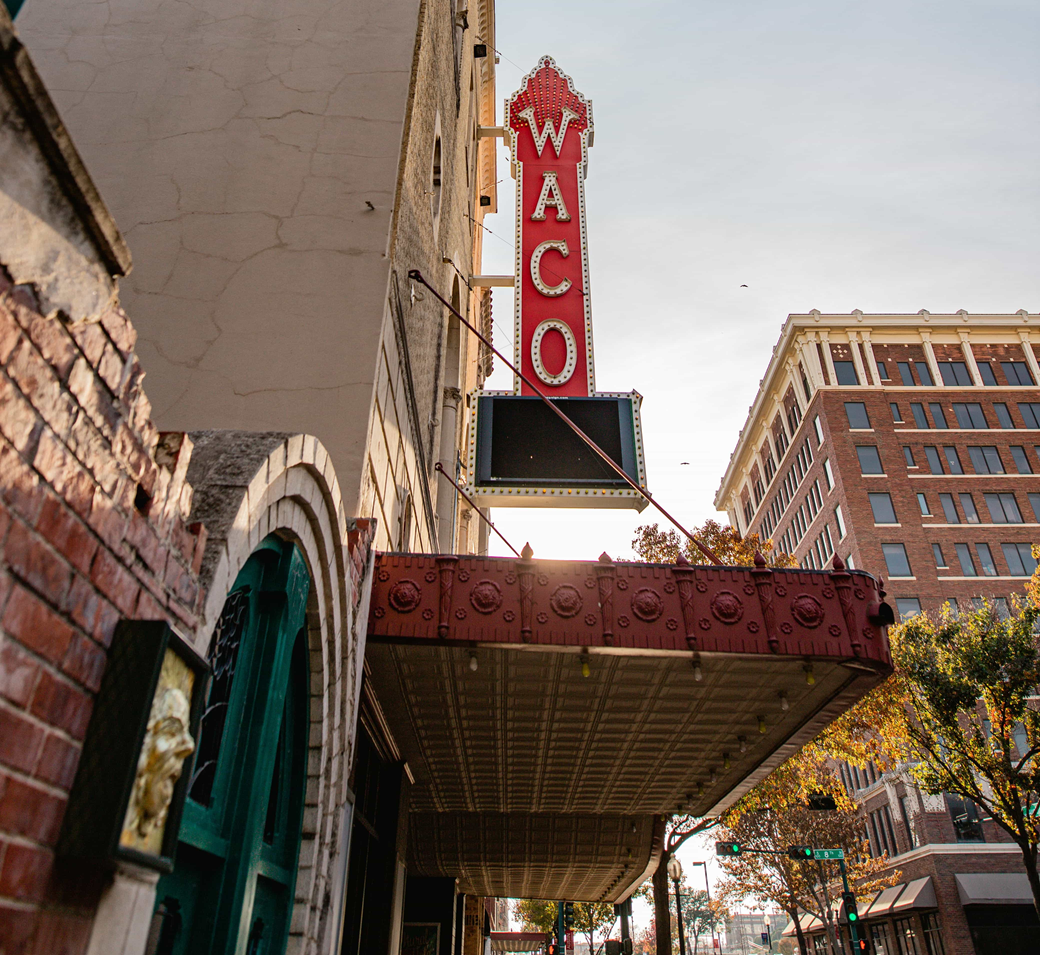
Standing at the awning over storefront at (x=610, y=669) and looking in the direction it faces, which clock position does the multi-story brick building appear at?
The multi-story brick building is roughly at 10 o'clock from the awning over storefront.

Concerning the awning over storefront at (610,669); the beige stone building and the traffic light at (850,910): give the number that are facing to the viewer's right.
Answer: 2

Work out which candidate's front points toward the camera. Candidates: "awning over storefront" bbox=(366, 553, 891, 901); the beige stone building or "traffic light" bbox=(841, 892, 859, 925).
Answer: the traffic light

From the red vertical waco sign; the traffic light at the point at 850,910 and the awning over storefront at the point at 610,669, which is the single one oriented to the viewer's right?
the awning over storefront

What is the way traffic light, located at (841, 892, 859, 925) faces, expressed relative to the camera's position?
facing the viewer

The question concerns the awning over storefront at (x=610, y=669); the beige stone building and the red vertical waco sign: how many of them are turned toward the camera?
1

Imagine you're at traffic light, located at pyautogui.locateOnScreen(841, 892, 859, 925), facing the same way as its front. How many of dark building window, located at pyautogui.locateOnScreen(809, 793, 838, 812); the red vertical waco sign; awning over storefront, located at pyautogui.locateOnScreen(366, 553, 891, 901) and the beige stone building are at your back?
0

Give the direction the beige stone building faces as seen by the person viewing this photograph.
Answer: facing to the right of the viewer

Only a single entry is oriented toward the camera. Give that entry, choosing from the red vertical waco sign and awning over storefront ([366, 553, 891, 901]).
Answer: the red vertical waco sign

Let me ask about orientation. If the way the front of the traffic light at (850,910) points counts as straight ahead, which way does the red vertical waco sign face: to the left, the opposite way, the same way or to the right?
the same way

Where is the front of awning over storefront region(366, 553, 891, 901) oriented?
to the viewer's right
